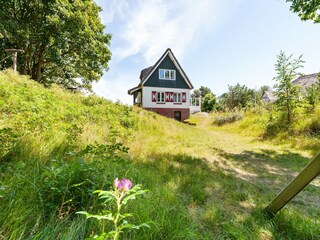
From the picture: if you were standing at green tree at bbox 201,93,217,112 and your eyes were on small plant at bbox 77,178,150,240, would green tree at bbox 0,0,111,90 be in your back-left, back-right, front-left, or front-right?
front-right

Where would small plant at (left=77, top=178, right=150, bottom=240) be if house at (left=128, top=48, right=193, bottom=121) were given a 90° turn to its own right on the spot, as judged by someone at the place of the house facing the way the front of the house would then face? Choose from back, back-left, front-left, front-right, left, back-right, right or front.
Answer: left

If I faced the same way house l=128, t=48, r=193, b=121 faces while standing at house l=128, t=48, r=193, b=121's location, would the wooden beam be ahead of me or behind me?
ahead

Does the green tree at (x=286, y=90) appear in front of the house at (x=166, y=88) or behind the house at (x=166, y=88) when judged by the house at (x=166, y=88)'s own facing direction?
in front

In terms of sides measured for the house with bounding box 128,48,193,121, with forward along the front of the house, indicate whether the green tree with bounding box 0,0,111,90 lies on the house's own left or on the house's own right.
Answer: on the house's own right

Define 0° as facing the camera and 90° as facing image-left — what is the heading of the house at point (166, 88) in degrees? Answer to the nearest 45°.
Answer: approximately 0°

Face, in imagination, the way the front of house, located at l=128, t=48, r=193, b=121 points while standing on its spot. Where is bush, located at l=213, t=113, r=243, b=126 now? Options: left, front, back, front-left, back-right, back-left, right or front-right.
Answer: front-left
